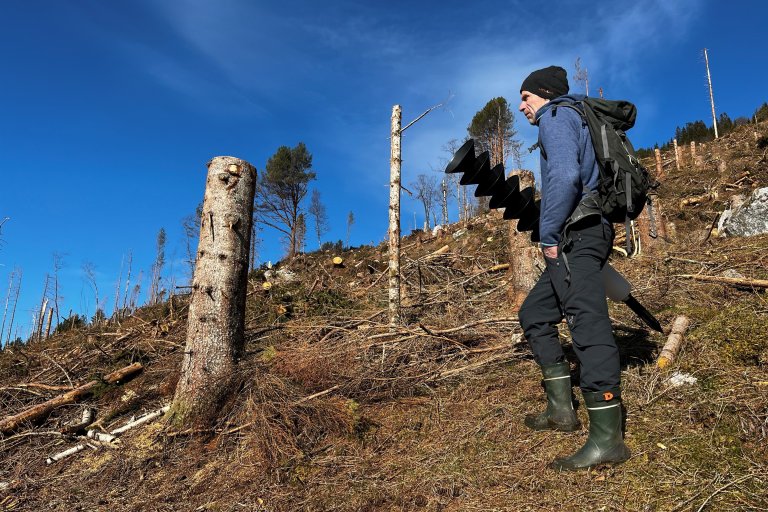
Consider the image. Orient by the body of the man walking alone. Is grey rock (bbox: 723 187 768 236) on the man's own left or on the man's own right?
on the man's own right

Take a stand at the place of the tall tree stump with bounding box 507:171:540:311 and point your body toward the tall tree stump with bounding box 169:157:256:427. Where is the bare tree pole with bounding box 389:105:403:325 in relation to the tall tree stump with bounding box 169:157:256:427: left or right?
right

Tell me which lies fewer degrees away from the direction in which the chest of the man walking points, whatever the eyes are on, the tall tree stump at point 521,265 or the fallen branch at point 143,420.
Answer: the fallen branch

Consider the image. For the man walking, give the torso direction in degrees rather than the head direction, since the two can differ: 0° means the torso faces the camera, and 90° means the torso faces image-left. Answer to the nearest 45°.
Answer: approximately 90°

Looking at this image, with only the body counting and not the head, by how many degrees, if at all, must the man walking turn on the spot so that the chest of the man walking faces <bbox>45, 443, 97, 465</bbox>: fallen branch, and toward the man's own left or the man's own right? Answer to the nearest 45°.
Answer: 0° — they already face it

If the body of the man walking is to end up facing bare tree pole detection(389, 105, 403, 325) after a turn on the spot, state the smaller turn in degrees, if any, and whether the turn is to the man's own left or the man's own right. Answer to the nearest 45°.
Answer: approximately 45° to the man's own right

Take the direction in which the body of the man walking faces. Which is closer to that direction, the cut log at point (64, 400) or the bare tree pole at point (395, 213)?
the cut log

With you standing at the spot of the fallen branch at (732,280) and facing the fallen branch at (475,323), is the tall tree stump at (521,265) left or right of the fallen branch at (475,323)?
right

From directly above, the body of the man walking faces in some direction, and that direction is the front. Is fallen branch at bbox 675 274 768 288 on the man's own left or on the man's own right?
on the man's own right

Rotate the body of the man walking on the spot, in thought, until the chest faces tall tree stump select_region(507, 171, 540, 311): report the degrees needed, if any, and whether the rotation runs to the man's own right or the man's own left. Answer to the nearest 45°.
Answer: approximately 90° to the man's own right
